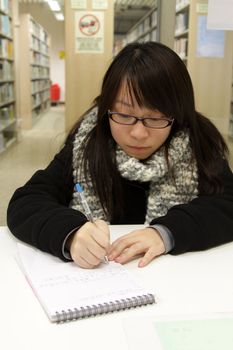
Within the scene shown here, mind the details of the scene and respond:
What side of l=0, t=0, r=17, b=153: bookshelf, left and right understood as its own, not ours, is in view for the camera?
right

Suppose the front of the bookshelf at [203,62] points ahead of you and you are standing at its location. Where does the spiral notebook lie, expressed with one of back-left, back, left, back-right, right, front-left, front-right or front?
left

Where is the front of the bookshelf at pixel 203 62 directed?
to the viewer's left

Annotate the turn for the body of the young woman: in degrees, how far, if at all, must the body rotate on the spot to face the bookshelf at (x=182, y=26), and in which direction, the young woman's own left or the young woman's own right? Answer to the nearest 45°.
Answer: approximately 180°

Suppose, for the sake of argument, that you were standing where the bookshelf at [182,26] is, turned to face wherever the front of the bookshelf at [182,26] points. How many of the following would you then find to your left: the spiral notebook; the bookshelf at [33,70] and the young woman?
2

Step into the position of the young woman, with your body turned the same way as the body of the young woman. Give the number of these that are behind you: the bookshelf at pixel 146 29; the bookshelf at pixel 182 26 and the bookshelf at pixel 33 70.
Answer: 3

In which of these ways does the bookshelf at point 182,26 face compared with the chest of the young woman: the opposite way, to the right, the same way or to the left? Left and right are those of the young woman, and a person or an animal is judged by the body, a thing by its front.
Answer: to the right
